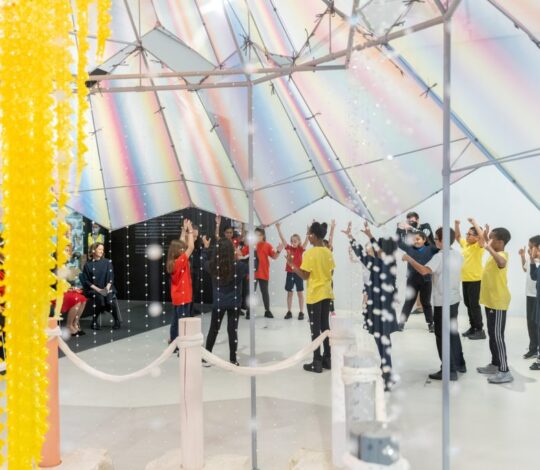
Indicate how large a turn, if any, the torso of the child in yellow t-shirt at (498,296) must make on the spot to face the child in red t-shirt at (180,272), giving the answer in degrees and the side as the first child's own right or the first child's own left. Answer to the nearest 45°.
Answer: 0° — they already face them

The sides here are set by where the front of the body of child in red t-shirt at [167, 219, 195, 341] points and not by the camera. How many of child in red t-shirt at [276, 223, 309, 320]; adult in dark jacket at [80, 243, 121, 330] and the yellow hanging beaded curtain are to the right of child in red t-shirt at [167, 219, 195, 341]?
1

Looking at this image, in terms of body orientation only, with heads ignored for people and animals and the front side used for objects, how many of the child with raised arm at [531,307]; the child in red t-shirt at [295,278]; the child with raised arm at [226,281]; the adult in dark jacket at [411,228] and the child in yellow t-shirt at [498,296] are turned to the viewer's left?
2

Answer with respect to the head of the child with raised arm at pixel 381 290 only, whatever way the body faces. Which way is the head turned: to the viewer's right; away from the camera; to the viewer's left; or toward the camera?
away from the camera

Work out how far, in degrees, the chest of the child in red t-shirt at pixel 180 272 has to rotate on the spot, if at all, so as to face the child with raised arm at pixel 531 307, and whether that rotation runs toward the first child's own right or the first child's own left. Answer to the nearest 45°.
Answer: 0° — they already face them

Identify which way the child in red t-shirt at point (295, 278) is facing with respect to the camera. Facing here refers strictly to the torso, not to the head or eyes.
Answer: toward the camera

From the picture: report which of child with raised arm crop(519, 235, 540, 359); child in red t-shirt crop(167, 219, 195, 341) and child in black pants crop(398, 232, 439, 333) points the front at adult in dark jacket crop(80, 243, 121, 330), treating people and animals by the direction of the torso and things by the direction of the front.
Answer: the child with raised arm

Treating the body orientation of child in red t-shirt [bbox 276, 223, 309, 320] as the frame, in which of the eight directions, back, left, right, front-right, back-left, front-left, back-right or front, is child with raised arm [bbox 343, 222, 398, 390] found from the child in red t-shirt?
front

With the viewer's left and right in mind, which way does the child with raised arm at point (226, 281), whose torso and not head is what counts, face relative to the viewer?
facing away from the viewer

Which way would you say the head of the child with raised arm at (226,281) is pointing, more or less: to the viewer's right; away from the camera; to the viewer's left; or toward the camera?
away from the camera

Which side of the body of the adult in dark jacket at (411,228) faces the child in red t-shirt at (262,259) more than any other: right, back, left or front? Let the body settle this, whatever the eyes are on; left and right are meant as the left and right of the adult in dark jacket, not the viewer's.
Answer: right

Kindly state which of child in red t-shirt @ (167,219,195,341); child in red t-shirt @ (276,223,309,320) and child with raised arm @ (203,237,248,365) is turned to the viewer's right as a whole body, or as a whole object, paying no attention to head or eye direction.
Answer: child in red t-shirt @ (167,219,195,341)

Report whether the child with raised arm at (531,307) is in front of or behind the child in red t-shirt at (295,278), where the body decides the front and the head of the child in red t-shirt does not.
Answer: in front

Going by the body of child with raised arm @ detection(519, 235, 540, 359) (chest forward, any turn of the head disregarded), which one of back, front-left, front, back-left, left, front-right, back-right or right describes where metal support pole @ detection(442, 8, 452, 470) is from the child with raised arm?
left

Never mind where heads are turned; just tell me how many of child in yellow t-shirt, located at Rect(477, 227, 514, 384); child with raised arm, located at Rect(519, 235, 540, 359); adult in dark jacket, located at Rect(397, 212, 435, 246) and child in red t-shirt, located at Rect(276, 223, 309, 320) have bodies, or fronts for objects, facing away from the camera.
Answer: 0

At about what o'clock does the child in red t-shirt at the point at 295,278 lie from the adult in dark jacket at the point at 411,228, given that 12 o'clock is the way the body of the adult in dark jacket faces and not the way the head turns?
The child in red t-shirt is roughly at 4 o'clock from the adult in dark jacket.
